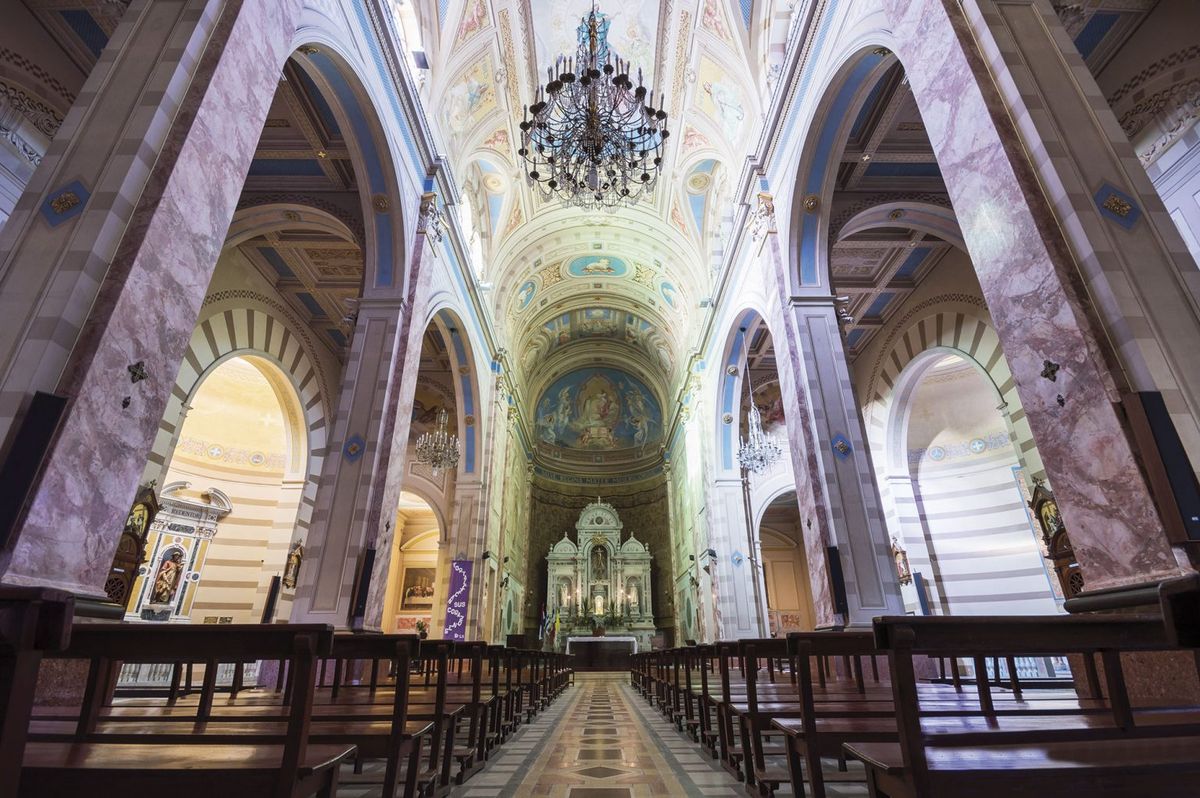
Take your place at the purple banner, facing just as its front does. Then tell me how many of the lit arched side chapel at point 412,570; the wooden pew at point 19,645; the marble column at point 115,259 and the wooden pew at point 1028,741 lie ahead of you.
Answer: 3

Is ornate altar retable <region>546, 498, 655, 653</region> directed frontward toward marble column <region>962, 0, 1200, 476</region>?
yes

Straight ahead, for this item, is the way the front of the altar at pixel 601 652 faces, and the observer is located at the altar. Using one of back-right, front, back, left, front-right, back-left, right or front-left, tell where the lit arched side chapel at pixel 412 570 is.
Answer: right

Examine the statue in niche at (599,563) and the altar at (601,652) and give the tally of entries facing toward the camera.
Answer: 2

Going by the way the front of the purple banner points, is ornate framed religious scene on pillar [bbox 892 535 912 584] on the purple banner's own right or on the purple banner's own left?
on the purple banner's own left

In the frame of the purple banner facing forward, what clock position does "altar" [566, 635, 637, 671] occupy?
The altar is roughly at 7 o'clock from the purple banner.

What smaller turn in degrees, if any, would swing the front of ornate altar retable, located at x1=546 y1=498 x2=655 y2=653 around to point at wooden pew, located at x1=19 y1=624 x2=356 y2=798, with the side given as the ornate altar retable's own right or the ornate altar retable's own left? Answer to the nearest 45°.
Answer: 0° — it already faces it
